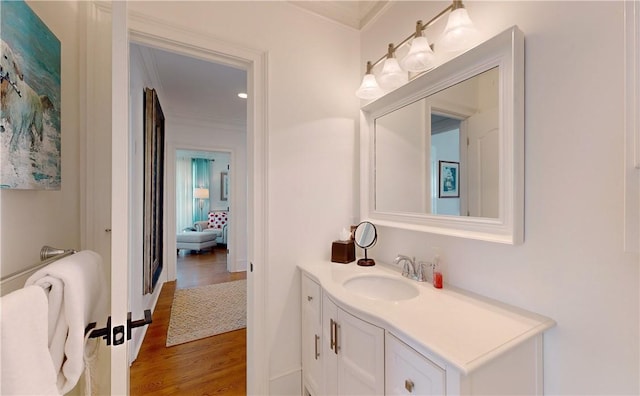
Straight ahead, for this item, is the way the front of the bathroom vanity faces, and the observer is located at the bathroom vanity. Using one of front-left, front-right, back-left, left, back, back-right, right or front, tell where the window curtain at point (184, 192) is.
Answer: right

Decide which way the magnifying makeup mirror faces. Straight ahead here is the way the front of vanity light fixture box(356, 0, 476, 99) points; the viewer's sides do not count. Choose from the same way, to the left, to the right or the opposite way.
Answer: the same way

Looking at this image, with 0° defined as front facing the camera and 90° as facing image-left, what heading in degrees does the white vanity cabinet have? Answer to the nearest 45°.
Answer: approximately 45°

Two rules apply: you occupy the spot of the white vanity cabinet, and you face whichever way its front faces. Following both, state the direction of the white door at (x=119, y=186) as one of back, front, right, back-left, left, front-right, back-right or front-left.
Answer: front

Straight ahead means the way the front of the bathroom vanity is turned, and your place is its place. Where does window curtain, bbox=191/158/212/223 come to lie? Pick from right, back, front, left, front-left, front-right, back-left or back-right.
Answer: right

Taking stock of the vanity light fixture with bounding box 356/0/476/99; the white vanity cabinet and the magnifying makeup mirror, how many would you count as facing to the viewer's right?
0

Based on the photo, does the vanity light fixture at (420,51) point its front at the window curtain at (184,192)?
no

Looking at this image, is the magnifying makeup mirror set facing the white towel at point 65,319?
yes

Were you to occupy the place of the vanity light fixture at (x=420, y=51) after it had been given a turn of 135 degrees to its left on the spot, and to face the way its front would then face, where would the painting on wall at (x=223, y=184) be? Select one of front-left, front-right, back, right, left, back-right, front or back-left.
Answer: back-left

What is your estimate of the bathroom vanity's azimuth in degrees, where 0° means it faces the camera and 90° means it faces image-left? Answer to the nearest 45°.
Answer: approximately 45°

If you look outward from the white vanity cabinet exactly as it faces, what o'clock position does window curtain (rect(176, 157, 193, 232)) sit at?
The window curtain is roughly at 3 o'clock from the white vanity cabinet.

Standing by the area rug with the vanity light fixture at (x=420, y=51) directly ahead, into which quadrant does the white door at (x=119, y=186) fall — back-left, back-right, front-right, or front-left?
front-right

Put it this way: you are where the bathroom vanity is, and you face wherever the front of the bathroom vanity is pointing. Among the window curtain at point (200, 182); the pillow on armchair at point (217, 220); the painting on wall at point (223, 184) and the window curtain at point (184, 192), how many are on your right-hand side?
4

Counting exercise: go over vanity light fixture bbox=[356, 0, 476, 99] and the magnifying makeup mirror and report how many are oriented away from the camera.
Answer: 0

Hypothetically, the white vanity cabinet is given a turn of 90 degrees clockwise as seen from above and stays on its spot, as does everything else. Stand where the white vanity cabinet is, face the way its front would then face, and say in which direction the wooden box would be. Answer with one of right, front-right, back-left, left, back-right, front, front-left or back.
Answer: front-right

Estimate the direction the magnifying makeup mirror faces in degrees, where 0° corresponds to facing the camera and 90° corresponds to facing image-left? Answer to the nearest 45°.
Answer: approximately 45°
